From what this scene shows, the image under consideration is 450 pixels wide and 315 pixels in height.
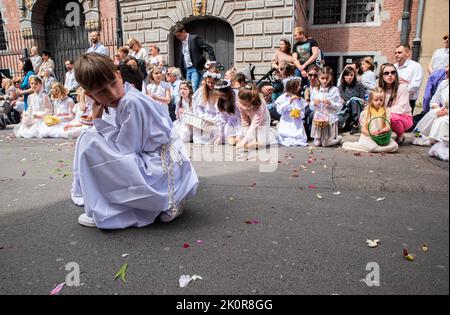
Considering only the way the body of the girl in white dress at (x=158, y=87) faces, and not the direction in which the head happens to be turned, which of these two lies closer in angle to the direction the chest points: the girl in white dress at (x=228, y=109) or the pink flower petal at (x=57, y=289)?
the pink flower petal

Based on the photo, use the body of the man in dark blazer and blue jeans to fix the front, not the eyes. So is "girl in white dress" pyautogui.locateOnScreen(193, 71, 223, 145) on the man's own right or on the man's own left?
on the man's own left

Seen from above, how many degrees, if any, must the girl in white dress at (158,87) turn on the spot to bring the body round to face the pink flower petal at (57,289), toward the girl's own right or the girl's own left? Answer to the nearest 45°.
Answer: approximately 45° to the girl's own left
